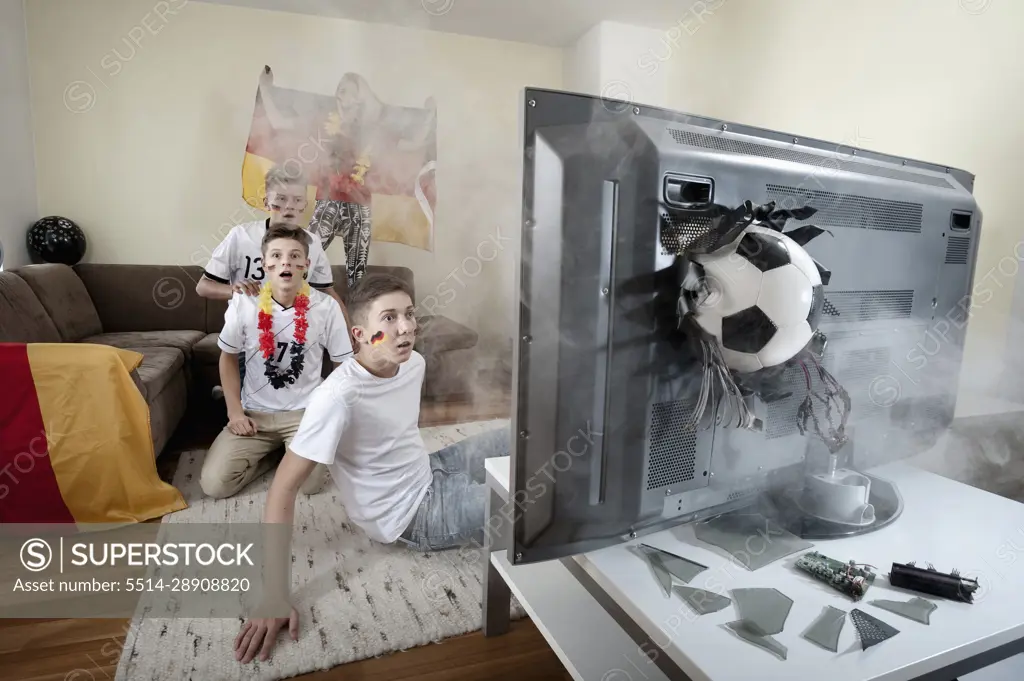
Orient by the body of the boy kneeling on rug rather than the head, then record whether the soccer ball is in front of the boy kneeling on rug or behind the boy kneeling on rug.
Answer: in front

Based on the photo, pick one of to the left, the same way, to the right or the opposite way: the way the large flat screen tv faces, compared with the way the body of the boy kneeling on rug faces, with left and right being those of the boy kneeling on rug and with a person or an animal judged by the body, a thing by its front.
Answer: the opposite way

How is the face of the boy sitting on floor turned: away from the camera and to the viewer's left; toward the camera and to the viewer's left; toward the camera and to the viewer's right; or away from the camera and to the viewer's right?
toward the camera and to the viewer's right

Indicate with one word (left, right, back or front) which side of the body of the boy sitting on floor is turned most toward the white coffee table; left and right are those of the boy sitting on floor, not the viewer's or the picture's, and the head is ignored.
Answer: front

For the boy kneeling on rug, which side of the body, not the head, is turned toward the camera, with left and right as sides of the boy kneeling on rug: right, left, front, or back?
front

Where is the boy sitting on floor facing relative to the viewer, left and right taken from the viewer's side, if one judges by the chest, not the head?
facing the viewer and to the right of the viewer

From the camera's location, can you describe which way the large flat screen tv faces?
facing away from the viewer and to the left of the viewer

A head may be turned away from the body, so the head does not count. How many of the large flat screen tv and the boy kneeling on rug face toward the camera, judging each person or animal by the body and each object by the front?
1

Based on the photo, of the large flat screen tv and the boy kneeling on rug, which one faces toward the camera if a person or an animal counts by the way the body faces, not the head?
the boy kneeling on rug

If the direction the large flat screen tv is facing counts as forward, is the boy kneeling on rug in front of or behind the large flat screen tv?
in front
